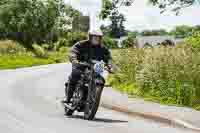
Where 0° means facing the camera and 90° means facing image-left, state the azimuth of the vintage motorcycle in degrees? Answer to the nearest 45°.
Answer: approximately 315°
